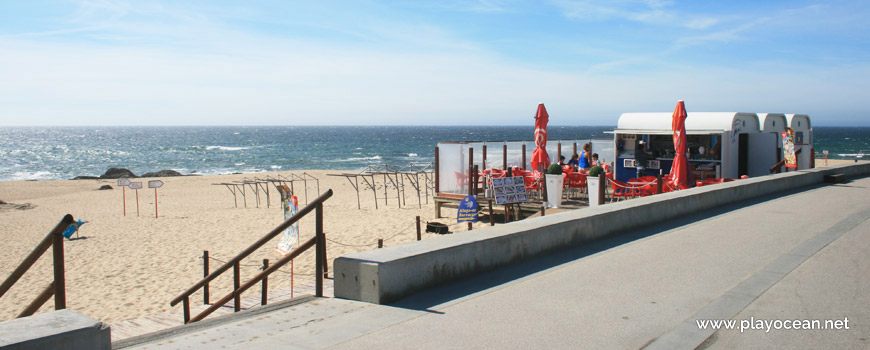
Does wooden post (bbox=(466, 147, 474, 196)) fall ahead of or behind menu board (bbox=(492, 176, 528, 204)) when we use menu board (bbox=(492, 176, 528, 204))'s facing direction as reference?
behind

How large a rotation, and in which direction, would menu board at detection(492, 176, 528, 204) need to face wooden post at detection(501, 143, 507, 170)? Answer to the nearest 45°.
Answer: approximately 180°

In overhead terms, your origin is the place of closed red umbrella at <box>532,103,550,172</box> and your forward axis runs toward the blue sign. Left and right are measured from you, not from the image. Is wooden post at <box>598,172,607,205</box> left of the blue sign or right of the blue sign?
left

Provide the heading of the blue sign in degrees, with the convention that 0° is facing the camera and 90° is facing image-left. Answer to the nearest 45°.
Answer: approximately 0°

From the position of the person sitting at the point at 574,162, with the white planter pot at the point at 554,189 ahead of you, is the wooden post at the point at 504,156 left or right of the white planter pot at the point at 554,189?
right

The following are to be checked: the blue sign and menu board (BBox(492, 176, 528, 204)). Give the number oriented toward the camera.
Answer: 2

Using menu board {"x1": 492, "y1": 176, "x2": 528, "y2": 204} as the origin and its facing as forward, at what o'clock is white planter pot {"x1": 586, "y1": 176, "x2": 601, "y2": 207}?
The white planter pot is roughly at 8 o'clock from the menu board.

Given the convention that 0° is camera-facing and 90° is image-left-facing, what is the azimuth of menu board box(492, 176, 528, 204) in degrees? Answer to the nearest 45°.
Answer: approximately 0°

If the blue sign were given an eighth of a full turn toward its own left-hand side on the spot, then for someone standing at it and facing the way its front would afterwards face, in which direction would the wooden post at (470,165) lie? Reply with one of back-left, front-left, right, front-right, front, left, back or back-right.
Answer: back-left

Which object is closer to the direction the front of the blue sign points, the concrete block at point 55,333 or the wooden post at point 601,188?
the concrete block
